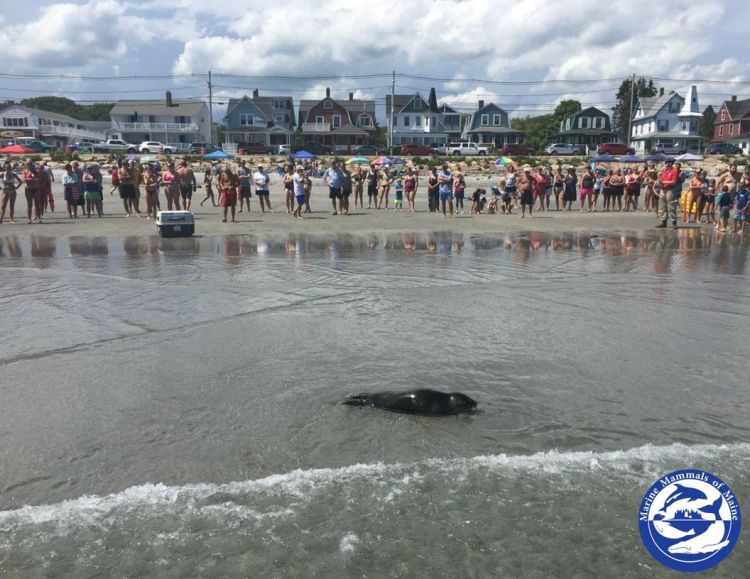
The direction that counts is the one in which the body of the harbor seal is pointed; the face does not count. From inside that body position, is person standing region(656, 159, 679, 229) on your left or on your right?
on your left

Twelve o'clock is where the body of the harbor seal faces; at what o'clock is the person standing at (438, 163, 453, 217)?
The person standing is roughly at 9 o'clock from the harbor seal.

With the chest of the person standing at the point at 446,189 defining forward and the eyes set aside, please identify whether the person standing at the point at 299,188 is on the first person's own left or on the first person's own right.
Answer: on the first person's own right

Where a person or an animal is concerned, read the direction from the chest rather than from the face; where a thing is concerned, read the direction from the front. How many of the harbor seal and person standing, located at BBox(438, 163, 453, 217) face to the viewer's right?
1

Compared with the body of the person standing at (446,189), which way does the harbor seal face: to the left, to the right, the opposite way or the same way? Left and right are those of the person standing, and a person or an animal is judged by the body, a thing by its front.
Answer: to the left

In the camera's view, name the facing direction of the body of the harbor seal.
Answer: to the viewer's right

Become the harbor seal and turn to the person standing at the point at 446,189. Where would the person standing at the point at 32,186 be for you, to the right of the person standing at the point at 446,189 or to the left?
left

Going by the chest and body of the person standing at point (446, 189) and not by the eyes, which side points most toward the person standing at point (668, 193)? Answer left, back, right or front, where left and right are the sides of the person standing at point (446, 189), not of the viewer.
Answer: left

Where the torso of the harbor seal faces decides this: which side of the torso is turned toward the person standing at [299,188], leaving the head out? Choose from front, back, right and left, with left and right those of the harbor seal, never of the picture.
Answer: left
